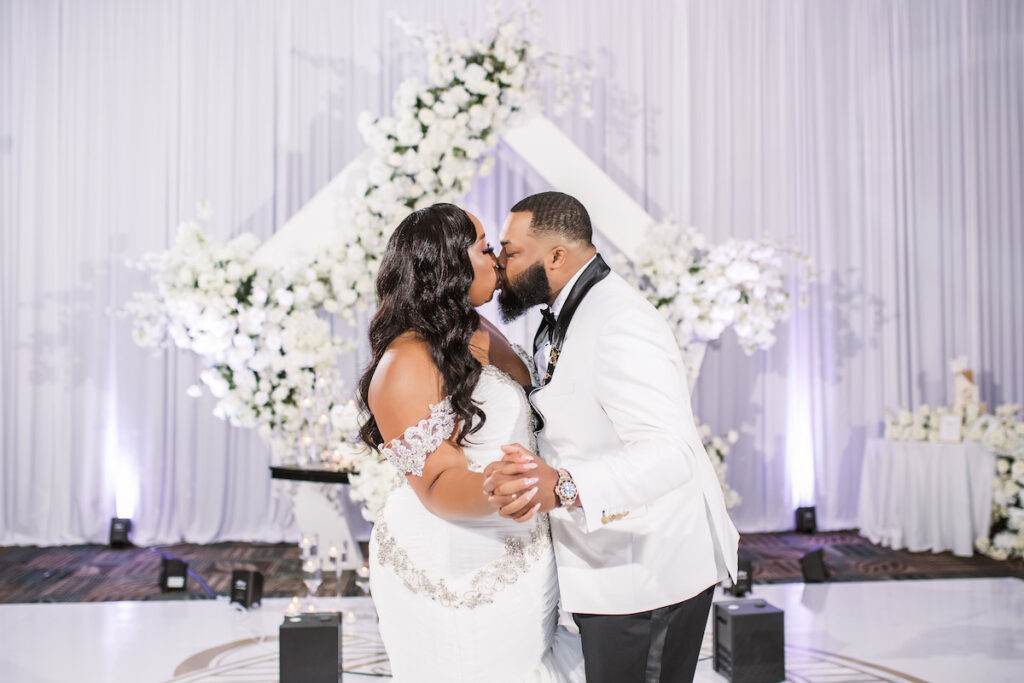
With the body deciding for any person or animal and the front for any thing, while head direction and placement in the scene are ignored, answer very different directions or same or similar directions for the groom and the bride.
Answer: very different directions

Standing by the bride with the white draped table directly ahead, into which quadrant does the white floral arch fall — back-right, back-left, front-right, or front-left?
front-left

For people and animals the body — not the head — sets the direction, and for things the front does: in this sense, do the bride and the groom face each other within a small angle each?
yes

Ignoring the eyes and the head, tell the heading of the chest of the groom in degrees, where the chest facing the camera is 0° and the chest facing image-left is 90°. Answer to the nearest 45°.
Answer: approximately 90°

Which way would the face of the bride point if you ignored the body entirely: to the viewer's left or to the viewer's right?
to the viewer's right

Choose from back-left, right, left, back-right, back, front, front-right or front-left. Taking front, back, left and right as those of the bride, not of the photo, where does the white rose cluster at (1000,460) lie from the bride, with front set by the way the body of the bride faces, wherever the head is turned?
front-left

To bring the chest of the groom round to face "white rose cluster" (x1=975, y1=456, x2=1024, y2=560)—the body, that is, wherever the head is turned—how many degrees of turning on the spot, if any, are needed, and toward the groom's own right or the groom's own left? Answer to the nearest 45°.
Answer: approximately 135° to the groom's own right

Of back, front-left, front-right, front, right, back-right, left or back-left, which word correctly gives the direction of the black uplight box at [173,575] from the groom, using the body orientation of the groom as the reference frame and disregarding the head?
front-right

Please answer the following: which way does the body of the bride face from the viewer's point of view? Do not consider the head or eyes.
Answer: to the viewer's right

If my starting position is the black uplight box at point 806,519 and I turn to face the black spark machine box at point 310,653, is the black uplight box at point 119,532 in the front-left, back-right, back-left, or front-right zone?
front-right

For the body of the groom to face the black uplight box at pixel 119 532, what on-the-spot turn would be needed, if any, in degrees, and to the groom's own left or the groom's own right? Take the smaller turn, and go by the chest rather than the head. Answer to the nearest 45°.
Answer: approximately 45° to the groom's own right

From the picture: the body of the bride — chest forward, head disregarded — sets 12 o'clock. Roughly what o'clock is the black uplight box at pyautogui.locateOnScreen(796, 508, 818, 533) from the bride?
The black uplight box is roughly at 10 o'clock from the bride.

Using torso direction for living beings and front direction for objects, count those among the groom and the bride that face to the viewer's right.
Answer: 1

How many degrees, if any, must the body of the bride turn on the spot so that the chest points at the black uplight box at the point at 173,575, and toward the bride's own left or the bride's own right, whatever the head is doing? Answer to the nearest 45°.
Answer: approximately 135° to the bride's own left

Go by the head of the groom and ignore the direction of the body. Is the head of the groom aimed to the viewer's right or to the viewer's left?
to the viewer's left
